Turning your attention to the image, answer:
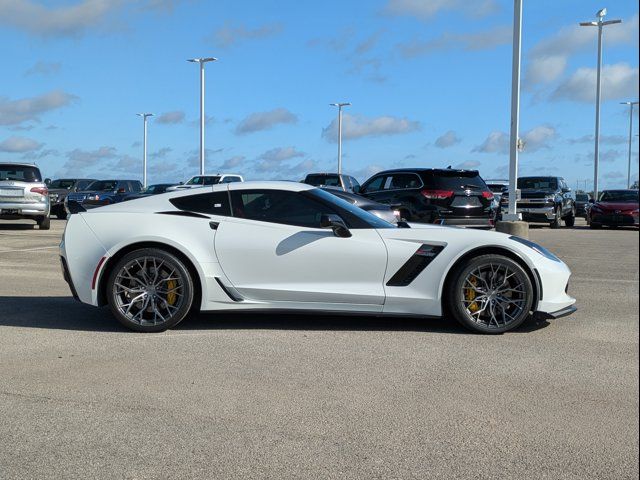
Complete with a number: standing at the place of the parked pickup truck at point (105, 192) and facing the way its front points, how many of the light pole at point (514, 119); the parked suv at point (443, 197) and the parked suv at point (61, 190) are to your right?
1

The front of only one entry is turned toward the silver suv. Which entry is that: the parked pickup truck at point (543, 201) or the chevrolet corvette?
the parked pickup truck

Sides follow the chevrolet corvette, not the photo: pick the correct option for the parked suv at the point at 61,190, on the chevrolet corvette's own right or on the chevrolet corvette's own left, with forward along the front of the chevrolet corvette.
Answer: on the chevrolet corvette's own left

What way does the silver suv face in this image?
away from the camera

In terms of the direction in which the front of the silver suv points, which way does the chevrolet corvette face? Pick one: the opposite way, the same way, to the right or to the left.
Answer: to the right

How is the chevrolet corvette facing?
to the viewer's right

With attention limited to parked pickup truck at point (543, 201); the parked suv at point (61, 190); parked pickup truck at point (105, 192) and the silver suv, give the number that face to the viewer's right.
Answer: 0

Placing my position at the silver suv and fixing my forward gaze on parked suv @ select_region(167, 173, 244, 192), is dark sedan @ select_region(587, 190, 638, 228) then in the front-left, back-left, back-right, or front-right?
front-right

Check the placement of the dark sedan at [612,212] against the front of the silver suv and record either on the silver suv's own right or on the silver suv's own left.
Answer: on the silver suv's own right

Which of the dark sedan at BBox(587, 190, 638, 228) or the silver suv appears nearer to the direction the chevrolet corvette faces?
the dark sedan

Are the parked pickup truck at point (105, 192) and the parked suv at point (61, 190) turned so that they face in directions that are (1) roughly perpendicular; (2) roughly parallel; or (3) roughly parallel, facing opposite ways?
roughly parallel

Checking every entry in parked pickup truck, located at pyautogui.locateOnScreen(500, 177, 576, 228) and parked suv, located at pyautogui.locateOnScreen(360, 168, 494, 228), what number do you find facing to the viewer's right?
0

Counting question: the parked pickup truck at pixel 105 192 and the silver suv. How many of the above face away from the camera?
1

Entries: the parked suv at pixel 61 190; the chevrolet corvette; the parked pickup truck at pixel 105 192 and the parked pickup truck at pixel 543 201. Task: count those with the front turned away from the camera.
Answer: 0

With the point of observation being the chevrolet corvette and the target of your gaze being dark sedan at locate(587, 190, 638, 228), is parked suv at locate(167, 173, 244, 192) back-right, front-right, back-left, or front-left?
front-left
